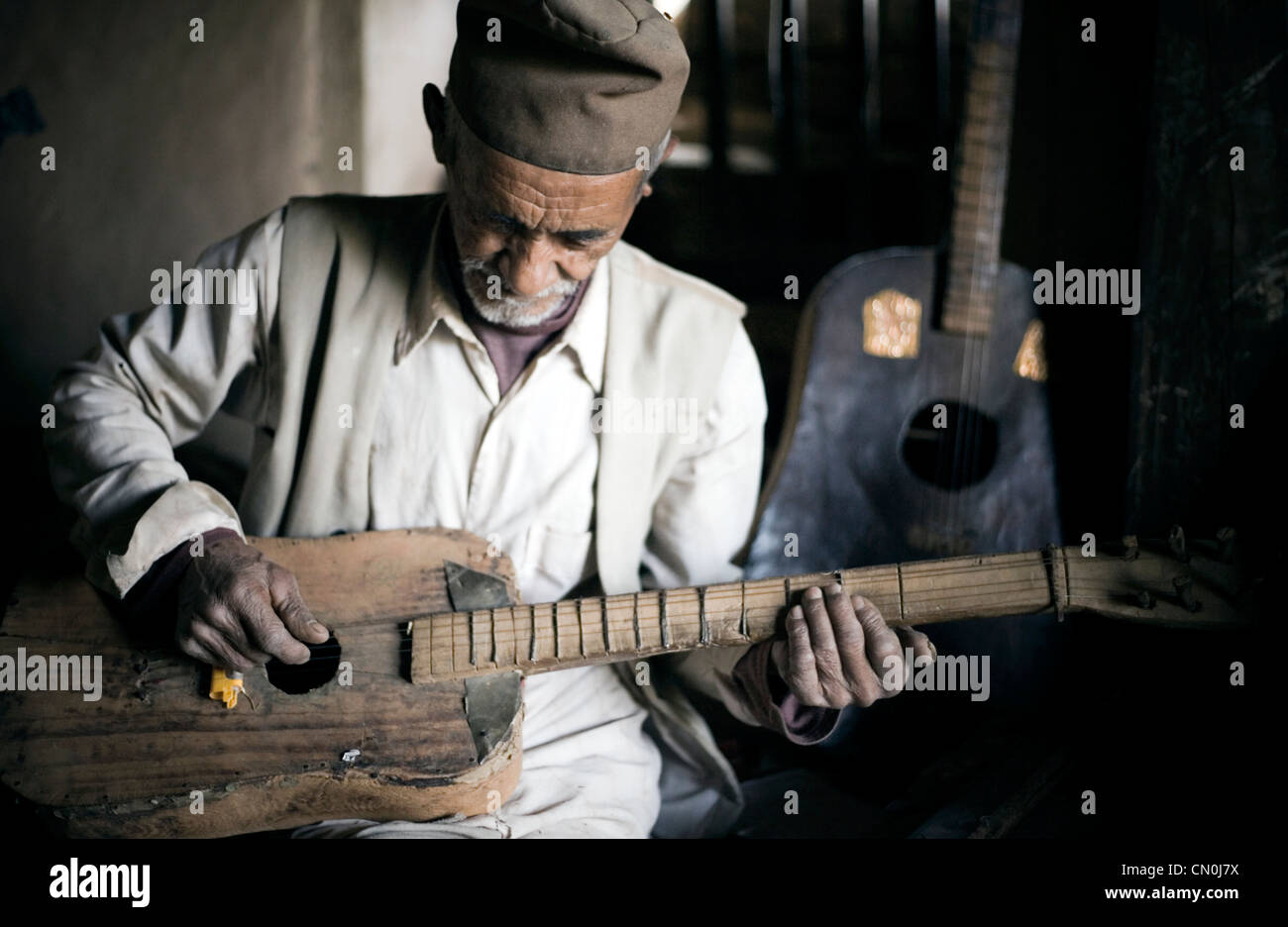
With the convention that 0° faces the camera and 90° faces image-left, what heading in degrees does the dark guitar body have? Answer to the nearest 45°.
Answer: approximately 0°

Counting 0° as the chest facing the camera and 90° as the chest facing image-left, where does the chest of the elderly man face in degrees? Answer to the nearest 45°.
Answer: approximately 0°

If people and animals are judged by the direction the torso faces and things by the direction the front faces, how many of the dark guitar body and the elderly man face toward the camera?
2
